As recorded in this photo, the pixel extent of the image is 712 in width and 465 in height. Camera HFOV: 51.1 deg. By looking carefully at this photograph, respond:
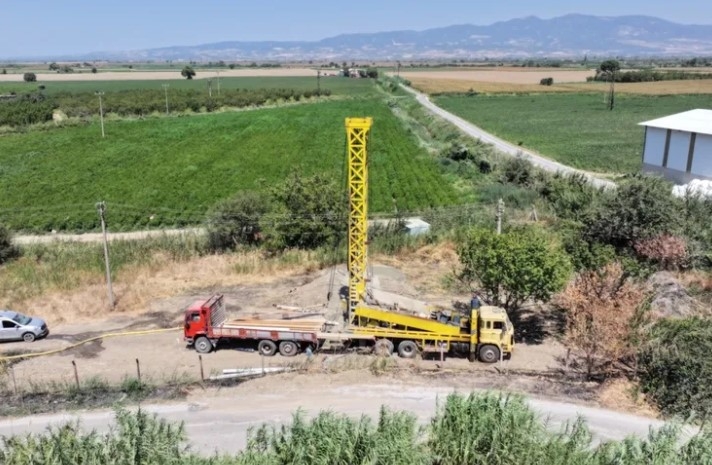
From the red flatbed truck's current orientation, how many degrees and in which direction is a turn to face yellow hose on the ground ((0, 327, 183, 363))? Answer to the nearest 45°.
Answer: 0° — it already faces it

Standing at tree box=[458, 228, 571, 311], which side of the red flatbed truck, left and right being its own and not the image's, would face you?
back

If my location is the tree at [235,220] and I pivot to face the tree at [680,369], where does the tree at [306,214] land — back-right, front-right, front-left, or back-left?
front-left

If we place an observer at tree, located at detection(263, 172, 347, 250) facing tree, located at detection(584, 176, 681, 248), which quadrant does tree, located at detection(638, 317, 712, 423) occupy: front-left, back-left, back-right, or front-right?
front-right

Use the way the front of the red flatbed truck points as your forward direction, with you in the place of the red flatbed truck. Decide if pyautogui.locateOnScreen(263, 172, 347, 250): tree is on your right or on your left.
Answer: on your right

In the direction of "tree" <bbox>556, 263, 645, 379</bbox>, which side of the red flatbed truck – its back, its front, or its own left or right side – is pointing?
back

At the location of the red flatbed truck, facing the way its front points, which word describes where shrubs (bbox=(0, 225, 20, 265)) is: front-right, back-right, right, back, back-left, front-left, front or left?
front-right

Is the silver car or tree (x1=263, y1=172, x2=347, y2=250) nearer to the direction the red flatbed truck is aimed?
the silver car

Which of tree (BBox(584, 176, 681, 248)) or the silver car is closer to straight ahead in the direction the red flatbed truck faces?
the silver car

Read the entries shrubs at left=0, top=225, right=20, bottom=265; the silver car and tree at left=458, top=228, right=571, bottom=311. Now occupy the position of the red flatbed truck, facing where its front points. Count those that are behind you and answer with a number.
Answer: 1

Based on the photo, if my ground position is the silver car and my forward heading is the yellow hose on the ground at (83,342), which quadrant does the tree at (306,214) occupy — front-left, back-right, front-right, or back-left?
front-left

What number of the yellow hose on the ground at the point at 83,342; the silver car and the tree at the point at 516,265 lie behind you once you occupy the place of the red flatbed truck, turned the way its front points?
1

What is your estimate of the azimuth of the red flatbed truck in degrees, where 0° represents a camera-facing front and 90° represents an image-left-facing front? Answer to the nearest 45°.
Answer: approximately 90°

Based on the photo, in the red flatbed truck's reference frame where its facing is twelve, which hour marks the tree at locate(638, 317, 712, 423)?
The tree is roughly at 7 o'clock from the red flatbed truck.

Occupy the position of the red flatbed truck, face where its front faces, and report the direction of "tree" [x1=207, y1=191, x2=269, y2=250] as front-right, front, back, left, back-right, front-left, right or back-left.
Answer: right
